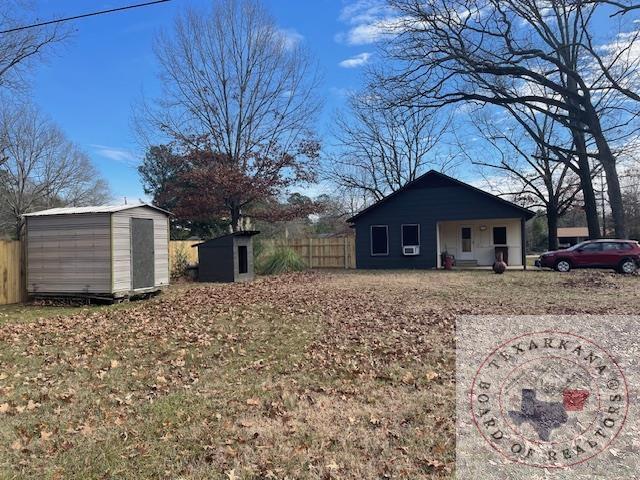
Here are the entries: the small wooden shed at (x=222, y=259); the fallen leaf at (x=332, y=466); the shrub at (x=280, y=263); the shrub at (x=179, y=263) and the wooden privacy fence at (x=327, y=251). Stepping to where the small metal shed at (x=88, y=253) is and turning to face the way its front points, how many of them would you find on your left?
4

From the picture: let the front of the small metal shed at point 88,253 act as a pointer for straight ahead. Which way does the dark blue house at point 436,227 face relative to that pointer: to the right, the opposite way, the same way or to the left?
to the right

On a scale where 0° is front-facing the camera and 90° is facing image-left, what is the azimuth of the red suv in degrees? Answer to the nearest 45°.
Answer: approximately 90°

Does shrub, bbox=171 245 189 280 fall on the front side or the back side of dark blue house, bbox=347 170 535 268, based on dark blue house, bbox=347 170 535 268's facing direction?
on the front side

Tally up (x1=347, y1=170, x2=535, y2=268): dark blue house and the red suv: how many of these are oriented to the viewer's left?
1

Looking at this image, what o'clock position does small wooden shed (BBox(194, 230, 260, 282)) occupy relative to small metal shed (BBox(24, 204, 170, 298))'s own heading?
small wooden shed (BBox(194, 230, 260, 282)) is roughly at 9 o'clock from small metal shed (BBox(24, 204, 170, 298)).

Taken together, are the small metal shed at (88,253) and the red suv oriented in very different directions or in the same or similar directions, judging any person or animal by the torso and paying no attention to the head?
very different directions

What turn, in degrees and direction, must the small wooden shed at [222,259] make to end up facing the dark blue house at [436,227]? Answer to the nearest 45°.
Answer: approximately 90° to its left

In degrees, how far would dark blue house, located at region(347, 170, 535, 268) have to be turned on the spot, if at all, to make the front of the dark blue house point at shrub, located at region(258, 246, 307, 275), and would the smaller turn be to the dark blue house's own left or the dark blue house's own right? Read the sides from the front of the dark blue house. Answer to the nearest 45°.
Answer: approximately 45° to the dark blue house's own right

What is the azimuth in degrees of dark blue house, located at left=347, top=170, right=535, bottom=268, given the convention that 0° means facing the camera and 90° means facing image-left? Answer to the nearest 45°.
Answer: approximately 0°

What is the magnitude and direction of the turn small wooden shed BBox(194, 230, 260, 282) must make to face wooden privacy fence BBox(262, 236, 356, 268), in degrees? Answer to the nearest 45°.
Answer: approximately 90° to its left

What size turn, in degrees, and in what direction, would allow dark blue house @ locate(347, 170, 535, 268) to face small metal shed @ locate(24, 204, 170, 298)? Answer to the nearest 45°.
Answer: approximately 45° to its right

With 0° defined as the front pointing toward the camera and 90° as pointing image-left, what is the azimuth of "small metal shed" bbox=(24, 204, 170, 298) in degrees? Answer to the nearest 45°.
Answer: approximately 315°

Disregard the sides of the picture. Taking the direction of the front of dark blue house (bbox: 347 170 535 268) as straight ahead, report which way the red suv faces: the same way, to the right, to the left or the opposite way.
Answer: to the right
